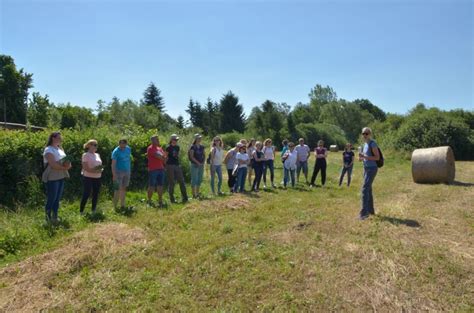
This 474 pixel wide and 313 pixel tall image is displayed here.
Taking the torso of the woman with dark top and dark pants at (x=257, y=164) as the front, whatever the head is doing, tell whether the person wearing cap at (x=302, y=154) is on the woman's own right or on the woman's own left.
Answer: on the woman's own left

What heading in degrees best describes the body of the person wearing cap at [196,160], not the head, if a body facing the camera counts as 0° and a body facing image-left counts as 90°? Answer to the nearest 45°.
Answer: approximately 315°

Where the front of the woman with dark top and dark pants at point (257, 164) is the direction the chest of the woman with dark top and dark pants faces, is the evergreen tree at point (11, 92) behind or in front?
behind

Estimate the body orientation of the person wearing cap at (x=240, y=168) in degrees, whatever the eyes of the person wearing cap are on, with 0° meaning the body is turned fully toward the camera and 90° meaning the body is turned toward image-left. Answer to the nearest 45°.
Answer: approximately 315°

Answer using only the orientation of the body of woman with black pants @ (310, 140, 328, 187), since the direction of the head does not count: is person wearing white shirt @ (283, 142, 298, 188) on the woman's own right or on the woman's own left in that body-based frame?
on the woman's own right

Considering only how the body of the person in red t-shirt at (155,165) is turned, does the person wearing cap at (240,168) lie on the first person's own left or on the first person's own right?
on the first person's own left

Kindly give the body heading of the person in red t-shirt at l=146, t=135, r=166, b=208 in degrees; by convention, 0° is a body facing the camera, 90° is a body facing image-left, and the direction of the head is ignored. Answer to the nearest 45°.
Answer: approximately 315°
